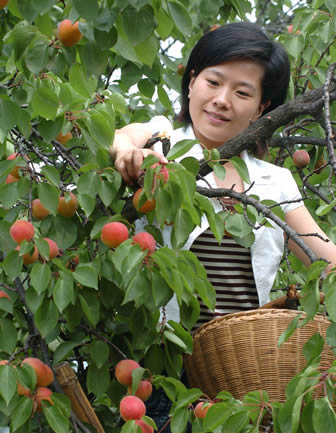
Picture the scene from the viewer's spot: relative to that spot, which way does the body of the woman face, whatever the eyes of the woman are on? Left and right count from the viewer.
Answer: facing the viewer

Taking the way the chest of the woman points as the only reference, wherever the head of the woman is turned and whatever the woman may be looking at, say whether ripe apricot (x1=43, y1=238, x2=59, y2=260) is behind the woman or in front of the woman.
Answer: in front

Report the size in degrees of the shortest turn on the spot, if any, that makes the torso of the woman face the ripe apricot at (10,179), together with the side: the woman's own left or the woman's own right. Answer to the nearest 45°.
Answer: approximately 45° to the woman's own right

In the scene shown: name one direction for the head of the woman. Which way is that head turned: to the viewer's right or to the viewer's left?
to the viewer's left

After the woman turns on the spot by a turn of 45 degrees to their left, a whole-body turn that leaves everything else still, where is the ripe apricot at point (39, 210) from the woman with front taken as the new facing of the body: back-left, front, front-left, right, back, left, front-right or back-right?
right

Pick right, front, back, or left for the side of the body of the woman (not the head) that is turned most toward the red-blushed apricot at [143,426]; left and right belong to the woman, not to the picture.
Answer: front

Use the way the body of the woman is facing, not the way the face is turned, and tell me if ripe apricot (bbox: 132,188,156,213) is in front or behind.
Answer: in front

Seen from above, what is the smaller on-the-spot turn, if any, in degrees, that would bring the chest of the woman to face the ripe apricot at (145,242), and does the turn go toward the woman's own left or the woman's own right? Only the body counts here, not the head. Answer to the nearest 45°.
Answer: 0° — they already face it

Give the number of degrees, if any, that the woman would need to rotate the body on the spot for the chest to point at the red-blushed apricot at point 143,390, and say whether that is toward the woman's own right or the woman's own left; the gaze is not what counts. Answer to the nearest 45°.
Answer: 0° — they already face it
